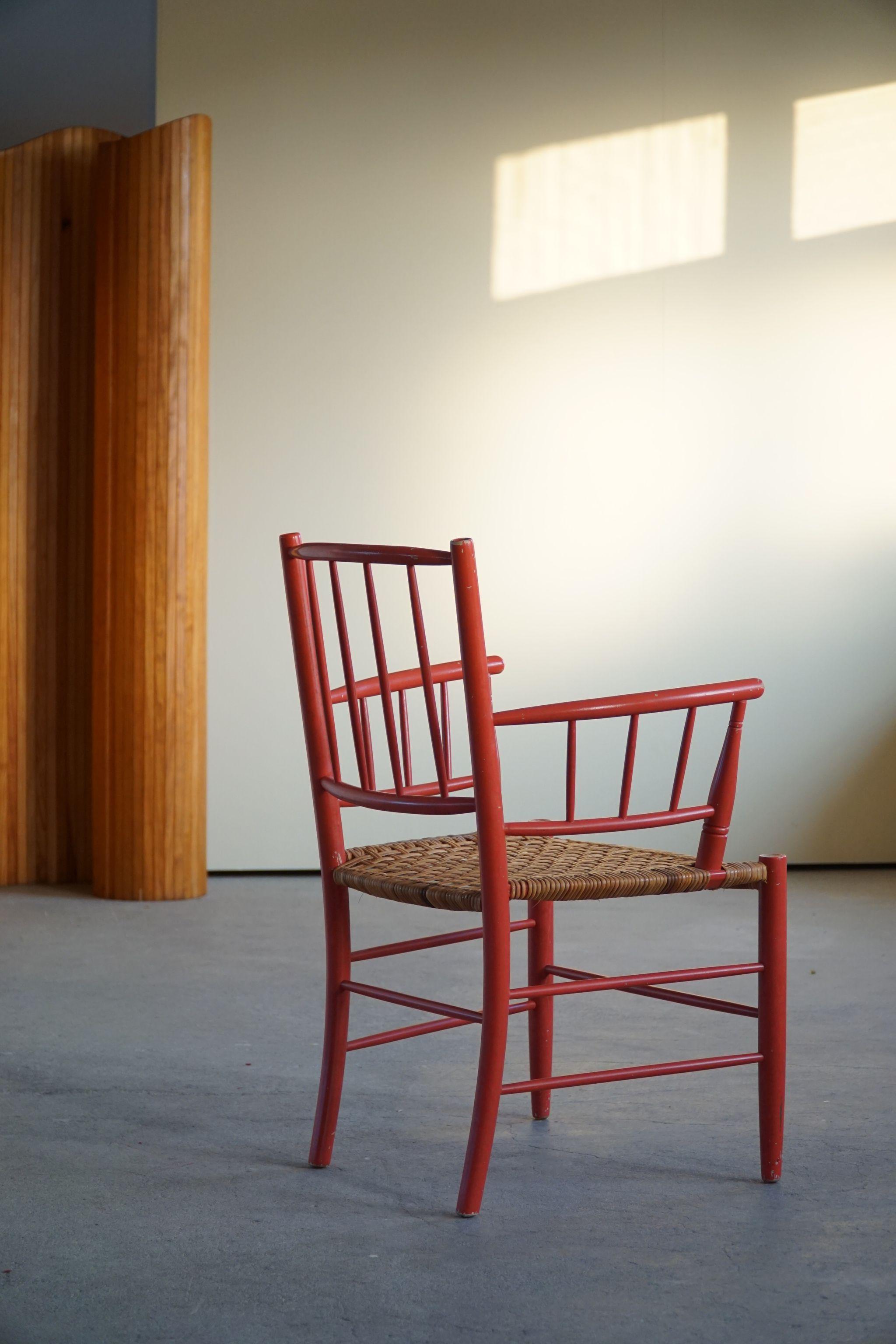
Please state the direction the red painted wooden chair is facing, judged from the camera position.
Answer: facing away from the viewer and to the right of the viewer
